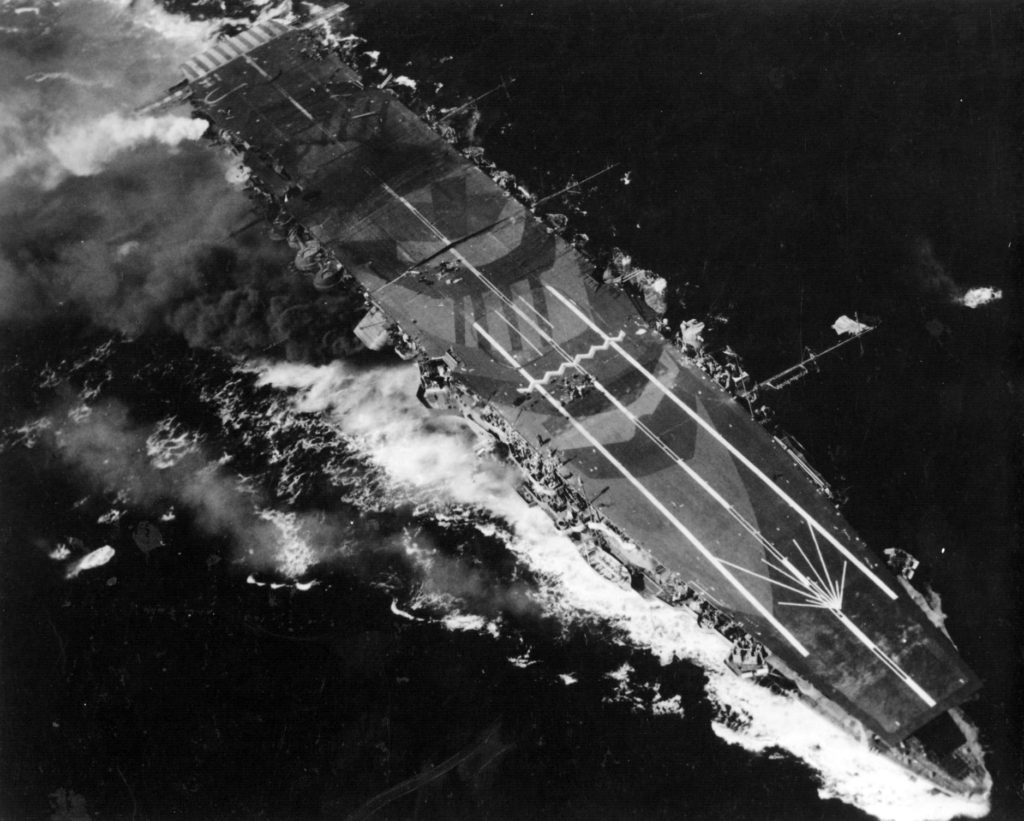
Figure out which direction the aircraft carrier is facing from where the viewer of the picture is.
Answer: facing the viewer and to the right of the viewer
